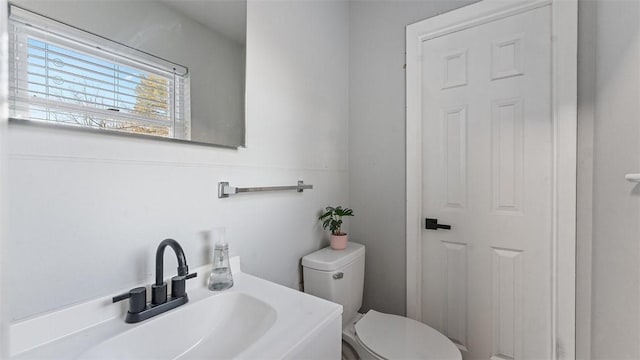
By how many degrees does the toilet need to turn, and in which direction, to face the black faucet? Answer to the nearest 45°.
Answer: approximately 90° to its right

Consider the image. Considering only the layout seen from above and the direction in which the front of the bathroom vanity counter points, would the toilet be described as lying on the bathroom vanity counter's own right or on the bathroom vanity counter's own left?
on the bathroom vanity counter's own left

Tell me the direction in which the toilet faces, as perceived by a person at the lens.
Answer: facing the viewer and to the right of the viewer

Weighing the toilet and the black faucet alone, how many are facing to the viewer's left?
0

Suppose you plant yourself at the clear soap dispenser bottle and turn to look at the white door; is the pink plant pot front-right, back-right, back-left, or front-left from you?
front-left

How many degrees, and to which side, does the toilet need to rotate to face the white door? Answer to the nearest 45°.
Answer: approximately 90° to its left

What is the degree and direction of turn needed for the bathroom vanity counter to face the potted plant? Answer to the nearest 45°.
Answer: approximately 90° to its left

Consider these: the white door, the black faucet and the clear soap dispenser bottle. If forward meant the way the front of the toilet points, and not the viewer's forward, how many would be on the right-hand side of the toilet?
2

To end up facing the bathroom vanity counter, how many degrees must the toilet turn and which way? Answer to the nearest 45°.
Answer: approximately 90° to its right

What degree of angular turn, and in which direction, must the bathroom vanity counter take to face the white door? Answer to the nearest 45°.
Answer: approximately 45° to its left

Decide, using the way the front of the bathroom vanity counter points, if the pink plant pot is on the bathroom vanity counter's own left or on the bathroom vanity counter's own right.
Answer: on the bathroom vanity counter's own left
